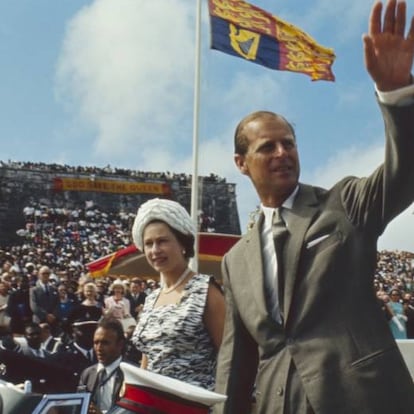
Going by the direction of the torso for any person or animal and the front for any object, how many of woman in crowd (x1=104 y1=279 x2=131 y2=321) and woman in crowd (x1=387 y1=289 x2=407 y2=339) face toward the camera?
2

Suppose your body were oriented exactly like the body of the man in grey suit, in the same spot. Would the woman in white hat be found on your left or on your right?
on your right

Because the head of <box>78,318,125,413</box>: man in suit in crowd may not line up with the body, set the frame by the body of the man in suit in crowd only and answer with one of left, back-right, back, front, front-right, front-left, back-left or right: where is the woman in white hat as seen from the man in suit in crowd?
front-left

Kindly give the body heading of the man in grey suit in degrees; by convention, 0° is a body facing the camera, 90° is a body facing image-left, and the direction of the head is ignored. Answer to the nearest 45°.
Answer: approximately 45°

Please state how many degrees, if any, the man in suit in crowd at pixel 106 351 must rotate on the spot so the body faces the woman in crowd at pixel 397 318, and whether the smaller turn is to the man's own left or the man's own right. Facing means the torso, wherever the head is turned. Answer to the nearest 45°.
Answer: approximately 180°

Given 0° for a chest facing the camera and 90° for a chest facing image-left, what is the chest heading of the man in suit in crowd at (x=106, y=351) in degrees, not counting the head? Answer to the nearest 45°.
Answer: approximately 45°

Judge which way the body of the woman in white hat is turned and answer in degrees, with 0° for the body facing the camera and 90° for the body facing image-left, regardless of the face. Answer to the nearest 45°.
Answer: approximately 45°

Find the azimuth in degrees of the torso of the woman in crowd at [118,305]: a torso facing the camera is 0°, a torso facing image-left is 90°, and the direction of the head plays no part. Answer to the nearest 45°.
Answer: approximately 0°
